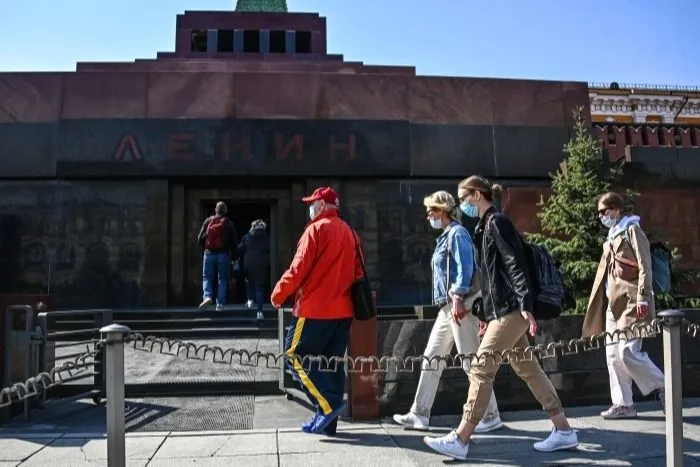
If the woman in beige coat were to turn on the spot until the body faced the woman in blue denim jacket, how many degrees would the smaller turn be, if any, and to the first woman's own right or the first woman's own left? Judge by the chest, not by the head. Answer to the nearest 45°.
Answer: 0° — they already face them

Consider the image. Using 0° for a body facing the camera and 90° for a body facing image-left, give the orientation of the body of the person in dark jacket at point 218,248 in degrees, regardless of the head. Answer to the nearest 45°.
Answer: approximately 180°

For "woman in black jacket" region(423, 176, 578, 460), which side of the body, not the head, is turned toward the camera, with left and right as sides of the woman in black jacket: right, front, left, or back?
left

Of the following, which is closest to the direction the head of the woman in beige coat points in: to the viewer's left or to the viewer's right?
to the viewer's left

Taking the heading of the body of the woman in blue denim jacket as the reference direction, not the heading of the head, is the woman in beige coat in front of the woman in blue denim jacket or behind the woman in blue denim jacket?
behind

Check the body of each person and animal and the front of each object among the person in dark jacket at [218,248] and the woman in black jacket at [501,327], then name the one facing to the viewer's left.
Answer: the woman in black jacket

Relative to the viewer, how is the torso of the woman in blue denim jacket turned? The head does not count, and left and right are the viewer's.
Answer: facing to the left of the viewer

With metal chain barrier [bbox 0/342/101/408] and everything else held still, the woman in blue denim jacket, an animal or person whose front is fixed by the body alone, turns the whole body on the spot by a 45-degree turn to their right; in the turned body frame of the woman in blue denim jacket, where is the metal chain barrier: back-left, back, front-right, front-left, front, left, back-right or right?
left

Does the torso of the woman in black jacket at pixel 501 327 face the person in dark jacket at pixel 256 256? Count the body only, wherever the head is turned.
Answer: no

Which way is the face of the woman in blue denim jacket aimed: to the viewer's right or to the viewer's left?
to the viewer's left

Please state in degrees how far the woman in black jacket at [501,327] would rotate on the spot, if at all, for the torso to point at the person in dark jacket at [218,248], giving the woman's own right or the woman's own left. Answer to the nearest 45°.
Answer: approximately 45° to the woman's own right

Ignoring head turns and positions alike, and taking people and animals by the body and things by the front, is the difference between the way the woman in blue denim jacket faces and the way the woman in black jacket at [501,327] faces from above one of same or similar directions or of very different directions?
same or similar directions

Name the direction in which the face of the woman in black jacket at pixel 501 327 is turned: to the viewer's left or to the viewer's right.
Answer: to the viewer's left

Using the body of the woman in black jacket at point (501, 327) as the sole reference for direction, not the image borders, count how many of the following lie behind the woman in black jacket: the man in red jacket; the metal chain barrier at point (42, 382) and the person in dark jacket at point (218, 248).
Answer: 0

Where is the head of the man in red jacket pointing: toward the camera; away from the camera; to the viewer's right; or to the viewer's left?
to the viewer's left

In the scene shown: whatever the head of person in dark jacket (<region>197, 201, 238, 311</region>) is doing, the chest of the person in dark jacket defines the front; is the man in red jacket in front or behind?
behind
